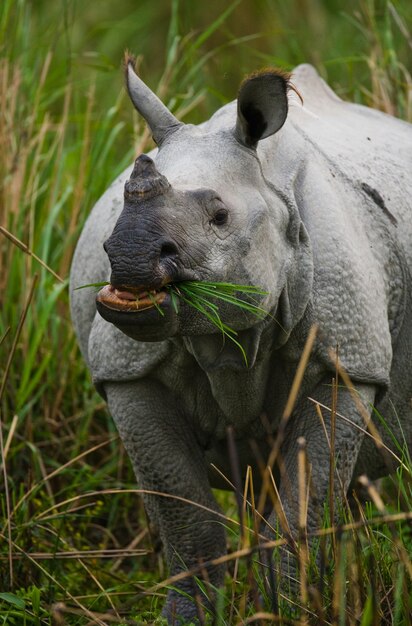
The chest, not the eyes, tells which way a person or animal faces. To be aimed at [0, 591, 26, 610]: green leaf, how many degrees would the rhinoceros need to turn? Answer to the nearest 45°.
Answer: approximately 45° to its right

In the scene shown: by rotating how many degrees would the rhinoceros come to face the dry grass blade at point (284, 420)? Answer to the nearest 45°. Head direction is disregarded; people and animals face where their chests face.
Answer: approximately 45° to its left

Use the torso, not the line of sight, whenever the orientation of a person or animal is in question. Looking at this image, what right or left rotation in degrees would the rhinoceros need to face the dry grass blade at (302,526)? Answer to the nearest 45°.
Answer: approximately 45° to its left
